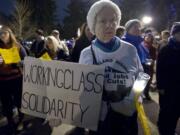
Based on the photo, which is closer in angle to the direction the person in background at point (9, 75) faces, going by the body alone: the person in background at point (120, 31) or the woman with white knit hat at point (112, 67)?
the woman with white knit hat

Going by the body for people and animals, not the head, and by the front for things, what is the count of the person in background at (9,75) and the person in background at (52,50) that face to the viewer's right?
0

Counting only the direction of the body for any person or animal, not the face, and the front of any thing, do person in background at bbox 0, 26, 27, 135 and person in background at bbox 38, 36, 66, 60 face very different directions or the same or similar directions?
same or similar directions

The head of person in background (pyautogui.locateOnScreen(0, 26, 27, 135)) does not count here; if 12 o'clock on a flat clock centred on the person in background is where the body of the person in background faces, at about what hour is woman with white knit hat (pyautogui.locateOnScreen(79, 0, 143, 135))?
The woman with white knit hat is roughly at 10 o'clock from the person in background.

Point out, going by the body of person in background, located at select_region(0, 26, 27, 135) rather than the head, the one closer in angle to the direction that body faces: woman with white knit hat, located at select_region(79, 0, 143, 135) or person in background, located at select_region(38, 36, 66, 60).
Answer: the woman with white knit hat

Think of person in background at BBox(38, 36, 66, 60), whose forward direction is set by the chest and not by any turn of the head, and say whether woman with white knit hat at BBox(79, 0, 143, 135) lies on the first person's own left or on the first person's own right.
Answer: on the first person's own left

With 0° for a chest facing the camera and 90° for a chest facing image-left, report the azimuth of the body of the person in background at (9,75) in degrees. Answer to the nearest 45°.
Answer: approximately 45°

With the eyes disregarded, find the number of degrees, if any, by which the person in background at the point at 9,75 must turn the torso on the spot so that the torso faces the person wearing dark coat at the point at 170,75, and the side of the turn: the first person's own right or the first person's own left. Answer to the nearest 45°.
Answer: approximately 90° to the first person's own left

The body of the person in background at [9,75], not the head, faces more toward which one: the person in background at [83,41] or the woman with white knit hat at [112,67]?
the woman with white knit hat

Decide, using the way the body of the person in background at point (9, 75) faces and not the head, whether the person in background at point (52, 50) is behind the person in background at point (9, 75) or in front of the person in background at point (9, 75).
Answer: behind

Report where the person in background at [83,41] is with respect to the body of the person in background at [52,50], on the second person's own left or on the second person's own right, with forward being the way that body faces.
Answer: on the second person's own left

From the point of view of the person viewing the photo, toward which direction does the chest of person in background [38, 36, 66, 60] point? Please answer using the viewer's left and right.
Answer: facing the viewer and to the left of the viewer
